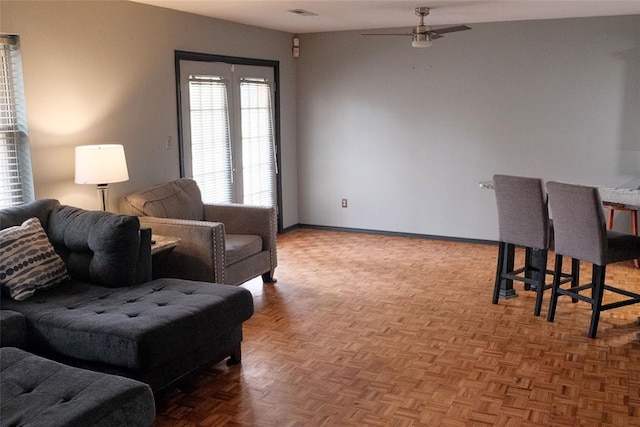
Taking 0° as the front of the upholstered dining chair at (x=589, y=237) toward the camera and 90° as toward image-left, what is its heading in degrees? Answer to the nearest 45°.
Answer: approximately 225°

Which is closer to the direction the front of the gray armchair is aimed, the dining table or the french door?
the dining table

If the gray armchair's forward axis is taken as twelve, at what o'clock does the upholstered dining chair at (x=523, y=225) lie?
The upholstered dining chair is roughly at 11 o'clock from the gray armchair.

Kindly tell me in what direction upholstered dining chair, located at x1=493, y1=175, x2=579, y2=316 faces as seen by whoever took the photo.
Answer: facing away from the viewer and to the right of the viewer

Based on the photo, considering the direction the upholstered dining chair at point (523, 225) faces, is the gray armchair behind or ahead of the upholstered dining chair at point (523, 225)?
behind

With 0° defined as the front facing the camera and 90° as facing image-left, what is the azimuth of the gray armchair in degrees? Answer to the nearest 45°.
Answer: approximately 315°

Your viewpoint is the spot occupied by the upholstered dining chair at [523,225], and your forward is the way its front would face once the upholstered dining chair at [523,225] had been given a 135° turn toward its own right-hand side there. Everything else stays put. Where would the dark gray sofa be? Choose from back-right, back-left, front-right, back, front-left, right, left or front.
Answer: front-right

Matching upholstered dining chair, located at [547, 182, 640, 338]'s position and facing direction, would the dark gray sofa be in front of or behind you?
behind

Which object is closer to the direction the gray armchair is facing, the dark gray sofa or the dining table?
the dining table

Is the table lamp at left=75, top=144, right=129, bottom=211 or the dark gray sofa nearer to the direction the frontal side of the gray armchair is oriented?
the dark gray sofa

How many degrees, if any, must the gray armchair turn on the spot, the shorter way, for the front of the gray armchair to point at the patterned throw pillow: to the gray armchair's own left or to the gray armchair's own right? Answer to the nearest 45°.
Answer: approximately 90° to the gray armchair's own right

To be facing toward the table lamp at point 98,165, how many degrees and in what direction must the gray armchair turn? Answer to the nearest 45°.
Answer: approximately 90° to its right
